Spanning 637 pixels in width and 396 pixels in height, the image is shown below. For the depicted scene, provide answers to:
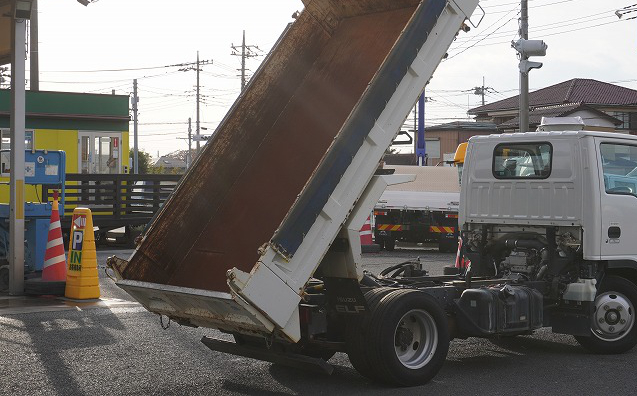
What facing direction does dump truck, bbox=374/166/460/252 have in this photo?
away from the camera

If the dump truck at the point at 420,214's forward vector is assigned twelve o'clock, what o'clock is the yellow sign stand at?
The yellow sign stand is roughly at 7 o'clock from the dump truck.

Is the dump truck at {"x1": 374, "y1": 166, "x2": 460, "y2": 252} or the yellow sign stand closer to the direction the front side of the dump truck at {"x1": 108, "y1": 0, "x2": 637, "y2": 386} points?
the dump truck

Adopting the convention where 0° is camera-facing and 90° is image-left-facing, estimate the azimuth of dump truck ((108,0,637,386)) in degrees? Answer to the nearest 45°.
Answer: approximately 225°

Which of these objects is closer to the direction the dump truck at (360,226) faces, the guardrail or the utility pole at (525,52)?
the utility pole

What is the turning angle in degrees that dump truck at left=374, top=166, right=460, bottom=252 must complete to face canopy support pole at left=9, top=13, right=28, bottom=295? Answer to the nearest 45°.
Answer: approximately 135° to its left

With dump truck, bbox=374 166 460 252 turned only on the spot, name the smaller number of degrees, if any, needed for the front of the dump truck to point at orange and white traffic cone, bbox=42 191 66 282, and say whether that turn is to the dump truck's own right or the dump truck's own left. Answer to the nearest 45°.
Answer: approximately 135° to the dump truck's own left

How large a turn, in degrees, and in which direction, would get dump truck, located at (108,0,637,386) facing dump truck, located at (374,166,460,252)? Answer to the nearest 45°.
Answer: approximately 45° to its left
